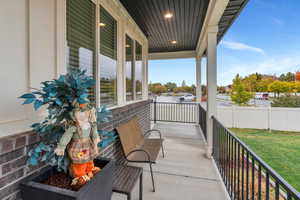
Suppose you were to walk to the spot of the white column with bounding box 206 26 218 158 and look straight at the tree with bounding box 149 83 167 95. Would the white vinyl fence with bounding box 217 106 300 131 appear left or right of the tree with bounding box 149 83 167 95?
right

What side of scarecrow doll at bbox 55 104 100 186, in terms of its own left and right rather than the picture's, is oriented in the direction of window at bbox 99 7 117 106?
back

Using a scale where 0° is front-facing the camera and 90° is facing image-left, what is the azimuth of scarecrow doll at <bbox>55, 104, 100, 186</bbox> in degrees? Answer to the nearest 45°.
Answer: approximately 0°

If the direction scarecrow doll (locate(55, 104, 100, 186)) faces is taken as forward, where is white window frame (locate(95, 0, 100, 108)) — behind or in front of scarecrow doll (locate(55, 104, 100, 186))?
behind

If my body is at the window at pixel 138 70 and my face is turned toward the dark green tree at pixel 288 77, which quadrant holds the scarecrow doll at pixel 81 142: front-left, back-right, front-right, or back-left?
back-right

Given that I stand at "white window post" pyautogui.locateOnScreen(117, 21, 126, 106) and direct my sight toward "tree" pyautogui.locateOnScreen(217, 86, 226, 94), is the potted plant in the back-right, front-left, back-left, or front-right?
back-right
